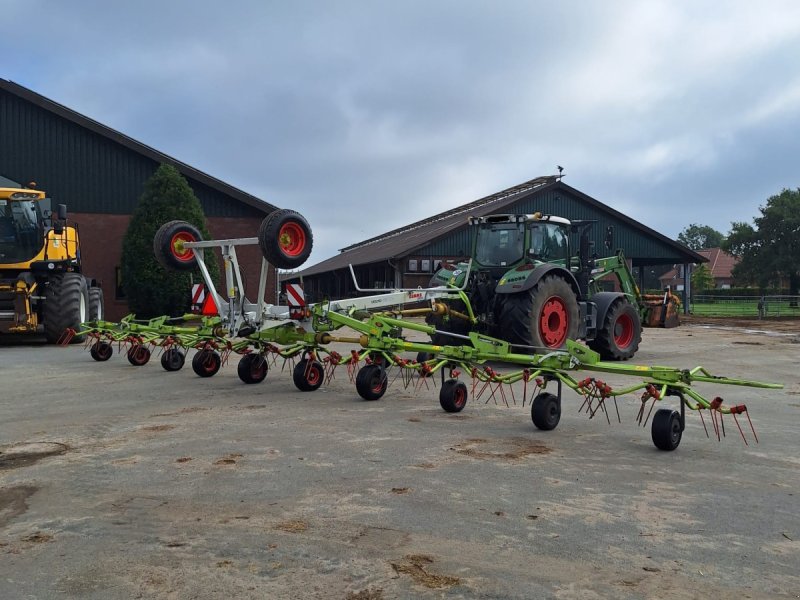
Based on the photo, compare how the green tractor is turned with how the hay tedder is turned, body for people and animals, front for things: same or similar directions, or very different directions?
same or similar directions

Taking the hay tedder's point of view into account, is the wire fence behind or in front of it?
in front

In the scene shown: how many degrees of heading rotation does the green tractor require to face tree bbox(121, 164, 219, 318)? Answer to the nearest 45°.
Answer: approximately 90° to its left

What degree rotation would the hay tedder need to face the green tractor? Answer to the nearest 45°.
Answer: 0° — it already faces it

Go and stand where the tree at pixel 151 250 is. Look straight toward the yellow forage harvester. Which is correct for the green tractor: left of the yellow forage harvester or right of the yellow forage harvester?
left

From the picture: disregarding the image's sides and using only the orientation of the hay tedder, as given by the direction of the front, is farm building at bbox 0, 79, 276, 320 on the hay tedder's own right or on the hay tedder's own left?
on the hay tedder's own left

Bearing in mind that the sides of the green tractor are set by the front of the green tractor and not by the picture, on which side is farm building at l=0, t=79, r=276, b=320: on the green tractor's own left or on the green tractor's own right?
on the green tractor's own left

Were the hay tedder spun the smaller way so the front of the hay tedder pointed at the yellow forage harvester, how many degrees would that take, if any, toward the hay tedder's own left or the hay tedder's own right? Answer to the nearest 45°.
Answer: approximately 90° to the hay tedder's own left

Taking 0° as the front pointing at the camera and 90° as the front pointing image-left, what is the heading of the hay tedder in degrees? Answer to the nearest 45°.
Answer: approximately 225°

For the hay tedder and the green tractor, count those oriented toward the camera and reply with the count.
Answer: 0

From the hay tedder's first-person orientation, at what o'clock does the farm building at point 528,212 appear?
The farm building is roughly at 11 o'clock from the hay tedder.
